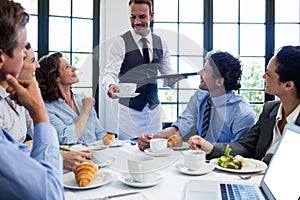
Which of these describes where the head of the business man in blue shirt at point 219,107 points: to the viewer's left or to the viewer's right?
to the viewer's left

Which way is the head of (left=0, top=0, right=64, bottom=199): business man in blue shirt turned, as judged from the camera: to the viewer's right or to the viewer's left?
to the viewer's right

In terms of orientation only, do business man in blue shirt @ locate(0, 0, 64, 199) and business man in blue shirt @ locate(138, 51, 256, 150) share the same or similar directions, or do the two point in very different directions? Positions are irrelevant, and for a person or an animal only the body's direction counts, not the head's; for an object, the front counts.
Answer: very different directions

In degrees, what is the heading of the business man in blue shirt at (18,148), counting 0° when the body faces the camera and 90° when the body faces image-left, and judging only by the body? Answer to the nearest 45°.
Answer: approximately 225°
